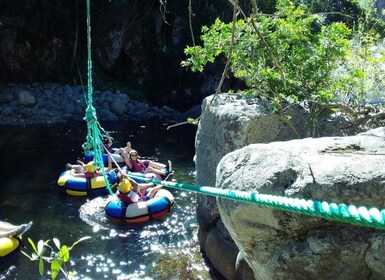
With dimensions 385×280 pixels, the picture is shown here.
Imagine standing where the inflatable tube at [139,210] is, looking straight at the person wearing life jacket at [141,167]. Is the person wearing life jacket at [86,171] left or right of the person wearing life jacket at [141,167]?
left

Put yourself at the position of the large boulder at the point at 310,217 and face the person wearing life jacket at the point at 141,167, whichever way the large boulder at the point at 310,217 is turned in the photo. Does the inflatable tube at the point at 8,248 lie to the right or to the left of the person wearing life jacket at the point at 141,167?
left

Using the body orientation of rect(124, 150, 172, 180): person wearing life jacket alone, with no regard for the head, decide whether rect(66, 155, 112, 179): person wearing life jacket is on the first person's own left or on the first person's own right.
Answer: on the first person's own right

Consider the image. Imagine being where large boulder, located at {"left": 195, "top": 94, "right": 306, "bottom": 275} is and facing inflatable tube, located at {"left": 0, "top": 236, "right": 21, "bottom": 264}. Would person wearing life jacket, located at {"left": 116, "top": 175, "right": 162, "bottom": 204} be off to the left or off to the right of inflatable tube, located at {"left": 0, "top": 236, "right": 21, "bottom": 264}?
right

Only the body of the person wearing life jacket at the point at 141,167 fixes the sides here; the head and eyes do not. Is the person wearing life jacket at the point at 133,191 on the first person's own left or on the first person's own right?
on the first person's own right

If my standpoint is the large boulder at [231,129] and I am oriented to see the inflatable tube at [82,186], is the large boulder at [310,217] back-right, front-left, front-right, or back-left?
back-left

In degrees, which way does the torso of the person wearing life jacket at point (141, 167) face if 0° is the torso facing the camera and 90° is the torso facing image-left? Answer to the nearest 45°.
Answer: approximately 315°
